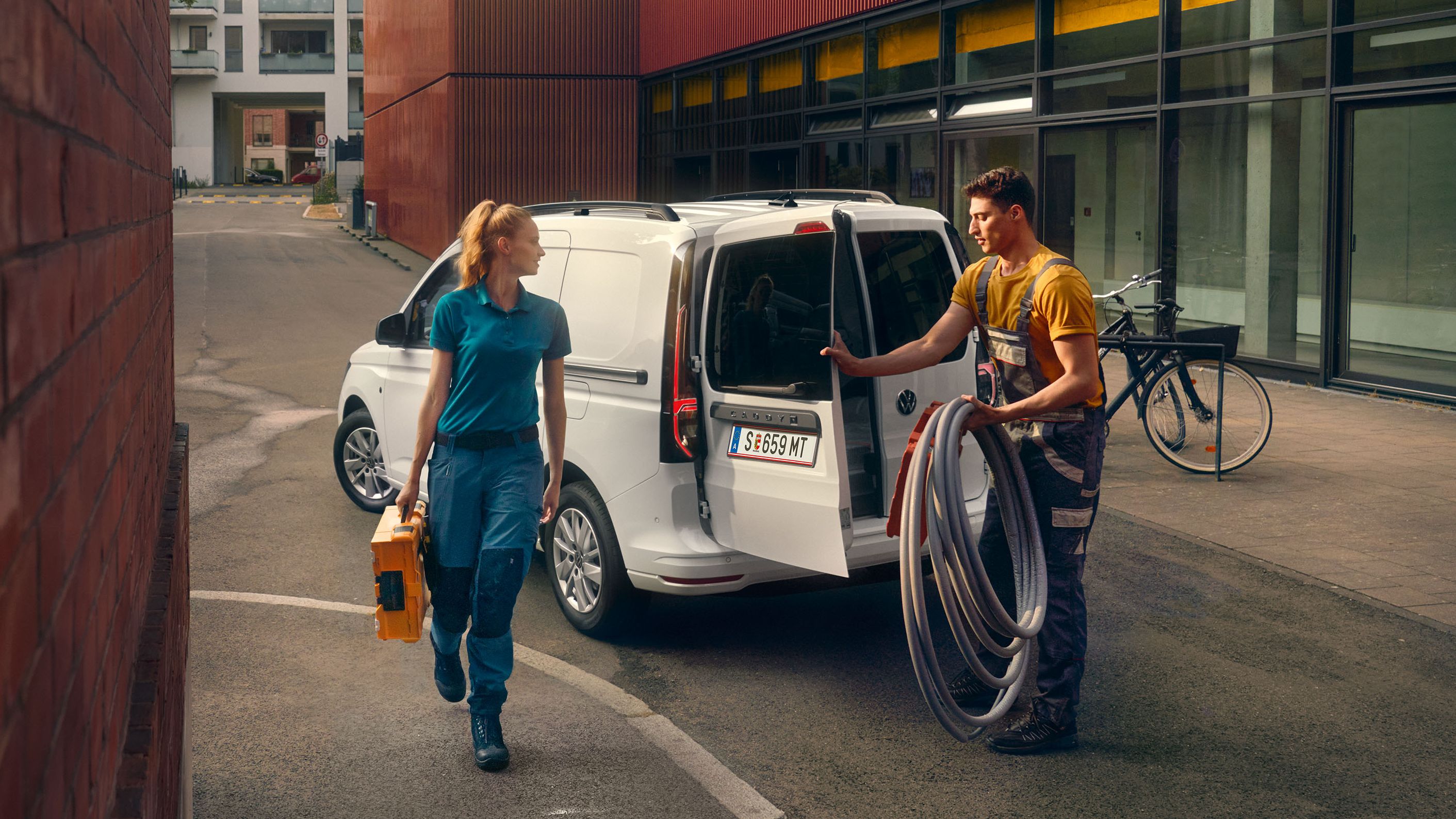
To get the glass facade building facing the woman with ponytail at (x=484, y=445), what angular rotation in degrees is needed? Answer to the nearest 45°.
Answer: approximately 45° to its left

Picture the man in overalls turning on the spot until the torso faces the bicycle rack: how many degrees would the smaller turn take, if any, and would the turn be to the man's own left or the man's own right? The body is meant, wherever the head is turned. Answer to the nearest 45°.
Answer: approximately 135° to the man's own right

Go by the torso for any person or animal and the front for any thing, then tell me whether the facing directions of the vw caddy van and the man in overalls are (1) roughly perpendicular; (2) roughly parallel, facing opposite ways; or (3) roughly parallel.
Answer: roughly perpendicular

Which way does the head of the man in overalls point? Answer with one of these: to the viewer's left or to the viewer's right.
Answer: to the viewer's left

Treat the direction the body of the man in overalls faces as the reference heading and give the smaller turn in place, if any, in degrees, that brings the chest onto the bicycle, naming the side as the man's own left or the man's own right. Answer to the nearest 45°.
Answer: approximately 135° to the man's own right

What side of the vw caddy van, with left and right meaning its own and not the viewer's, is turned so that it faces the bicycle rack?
right

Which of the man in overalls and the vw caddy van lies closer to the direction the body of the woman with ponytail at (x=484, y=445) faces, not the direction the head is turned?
the man in overalls

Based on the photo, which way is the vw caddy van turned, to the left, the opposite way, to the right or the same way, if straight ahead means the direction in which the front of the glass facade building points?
to the right

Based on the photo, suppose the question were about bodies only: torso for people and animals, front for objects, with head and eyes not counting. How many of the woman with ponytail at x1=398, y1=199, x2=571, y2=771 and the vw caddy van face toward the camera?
1

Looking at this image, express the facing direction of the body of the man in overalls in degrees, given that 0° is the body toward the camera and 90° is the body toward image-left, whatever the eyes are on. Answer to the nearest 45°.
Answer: approximately 45°

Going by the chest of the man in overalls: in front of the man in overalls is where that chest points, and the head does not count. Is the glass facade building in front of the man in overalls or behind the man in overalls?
behind

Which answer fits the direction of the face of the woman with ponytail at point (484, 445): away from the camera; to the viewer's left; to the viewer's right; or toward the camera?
to the viewer's right

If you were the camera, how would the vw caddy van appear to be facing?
facing away from the viewer and to the left of the viewer
